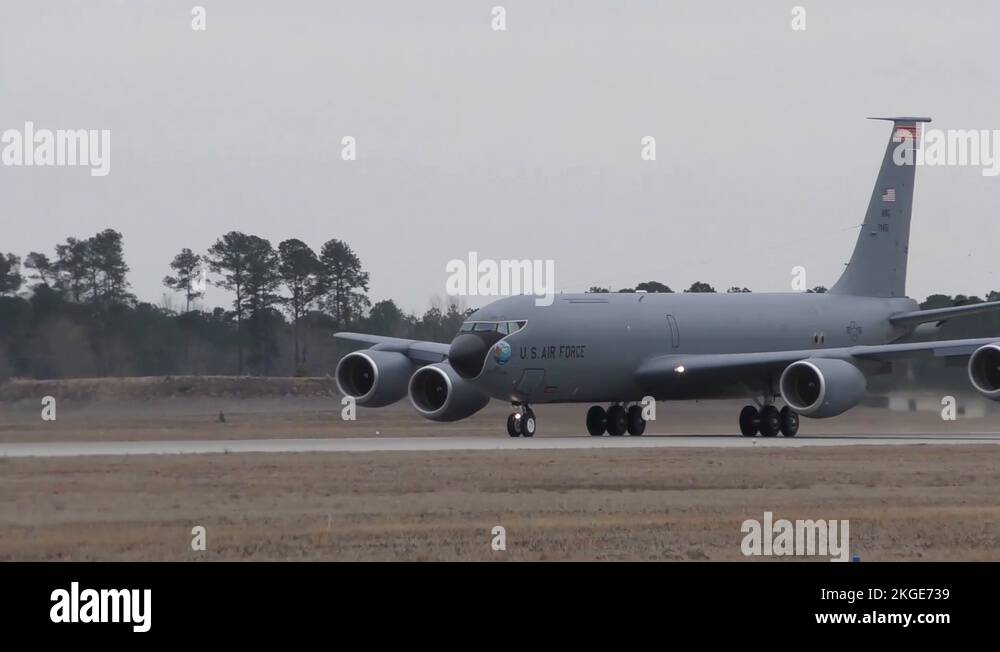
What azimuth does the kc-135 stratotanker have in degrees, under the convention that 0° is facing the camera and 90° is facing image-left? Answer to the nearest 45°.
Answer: approximately 45°
